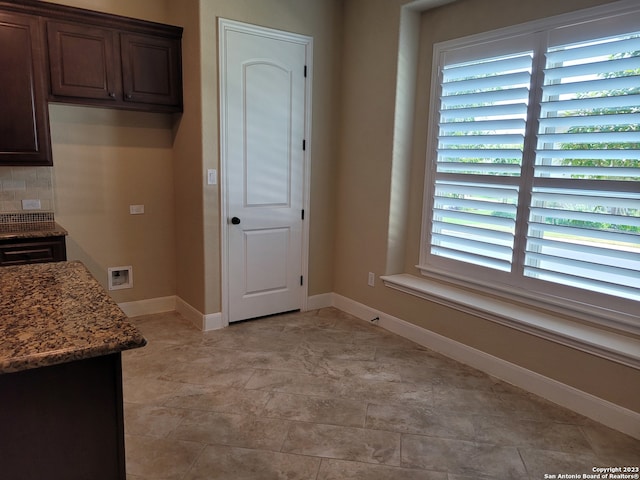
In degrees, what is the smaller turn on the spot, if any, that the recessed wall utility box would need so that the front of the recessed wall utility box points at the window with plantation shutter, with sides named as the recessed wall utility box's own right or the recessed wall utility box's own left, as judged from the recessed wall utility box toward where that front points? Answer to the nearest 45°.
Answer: approximately 45° to the recessed wall utility box's own left

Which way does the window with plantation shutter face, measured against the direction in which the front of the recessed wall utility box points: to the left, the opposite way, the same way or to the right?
to the right

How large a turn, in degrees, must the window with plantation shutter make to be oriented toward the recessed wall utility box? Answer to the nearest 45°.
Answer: approximately 45° to its right

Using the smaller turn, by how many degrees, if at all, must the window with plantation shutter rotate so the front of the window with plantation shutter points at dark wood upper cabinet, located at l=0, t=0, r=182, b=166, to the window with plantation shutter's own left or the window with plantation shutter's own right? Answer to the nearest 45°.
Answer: approximately 45° to the window with plantation shutter's own right

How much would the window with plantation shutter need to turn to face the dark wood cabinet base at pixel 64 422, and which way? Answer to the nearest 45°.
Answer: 0° — it already faces it

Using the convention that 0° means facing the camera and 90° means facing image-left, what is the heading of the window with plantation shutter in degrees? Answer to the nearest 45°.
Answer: approximately 45°

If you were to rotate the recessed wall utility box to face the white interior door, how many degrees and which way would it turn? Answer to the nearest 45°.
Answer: approximately 45° to its left
